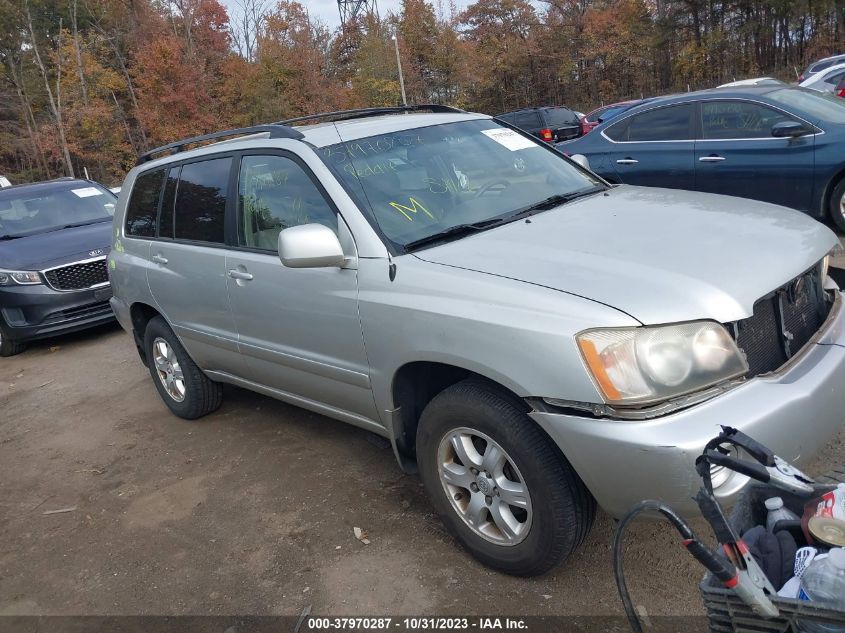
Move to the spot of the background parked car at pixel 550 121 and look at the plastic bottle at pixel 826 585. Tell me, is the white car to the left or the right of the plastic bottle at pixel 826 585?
left

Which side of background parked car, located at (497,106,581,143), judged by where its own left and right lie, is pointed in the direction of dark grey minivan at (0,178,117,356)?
left

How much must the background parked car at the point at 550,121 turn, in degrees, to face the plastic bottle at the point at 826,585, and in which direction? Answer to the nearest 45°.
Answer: approximately 135° to its left

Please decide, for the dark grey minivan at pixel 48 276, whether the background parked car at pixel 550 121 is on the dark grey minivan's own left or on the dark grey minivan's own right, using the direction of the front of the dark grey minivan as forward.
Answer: on the dark grey minivan's own left

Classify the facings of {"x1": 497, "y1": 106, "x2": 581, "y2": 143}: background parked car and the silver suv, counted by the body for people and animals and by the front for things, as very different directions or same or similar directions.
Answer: very different directions

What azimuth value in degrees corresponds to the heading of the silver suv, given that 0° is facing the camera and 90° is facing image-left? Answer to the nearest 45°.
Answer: approximately 315°

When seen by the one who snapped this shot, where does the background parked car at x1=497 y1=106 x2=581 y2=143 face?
facing away from the viewer and to the left of the viewer

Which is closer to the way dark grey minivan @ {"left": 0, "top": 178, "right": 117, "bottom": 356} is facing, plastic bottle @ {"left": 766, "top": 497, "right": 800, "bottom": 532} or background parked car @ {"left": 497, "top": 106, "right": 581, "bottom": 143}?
the plastic bottle

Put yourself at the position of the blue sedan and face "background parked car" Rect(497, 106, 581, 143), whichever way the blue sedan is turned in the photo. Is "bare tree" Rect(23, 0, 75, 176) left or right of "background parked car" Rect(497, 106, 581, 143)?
left
